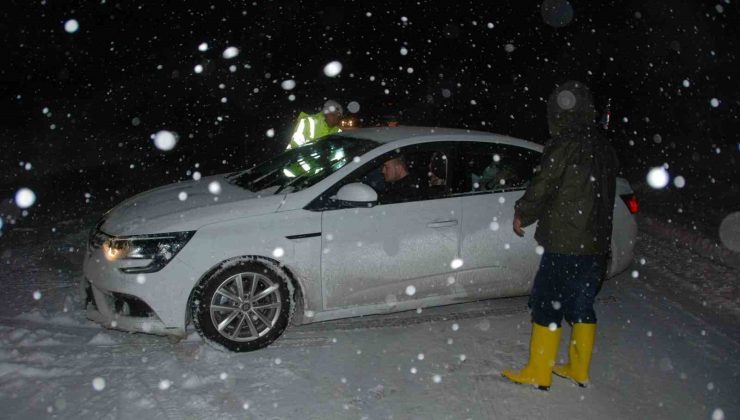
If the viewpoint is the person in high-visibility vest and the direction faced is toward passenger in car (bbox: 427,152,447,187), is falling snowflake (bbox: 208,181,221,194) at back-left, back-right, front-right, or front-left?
front-right

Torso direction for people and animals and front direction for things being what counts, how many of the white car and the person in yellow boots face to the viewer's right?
0

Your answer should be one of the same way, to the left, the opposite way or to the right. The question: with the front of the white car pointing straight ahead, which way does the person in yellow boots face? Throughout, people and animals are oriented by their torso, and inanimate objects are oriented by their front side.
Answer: to the right

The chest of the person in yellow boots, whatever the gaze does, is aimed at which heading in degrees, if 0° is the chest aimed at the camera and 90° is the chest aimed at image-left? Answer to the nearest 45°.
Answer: approximately 135°

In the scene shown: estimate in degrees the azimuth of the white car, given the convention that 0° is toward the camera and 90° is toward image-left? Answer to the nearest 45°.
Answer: approximately 45°

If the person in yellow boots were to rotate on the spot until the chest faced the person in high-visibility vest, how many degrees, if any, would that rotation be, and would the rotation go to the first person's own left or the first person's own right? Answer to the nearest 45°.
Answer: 0° — they already face them

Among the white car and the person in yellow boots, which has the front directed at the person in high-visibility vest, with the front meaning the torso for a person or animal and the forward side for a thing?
the person in yellow boots

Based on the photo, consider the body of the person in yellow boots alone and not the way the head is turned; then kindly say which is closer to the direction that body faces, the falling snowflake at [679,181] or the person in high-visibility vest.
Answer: the person in high-visibility vest

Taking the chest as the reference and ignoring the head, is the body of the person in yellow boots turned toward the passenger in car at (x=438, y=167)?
yes
